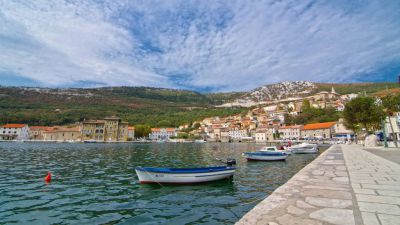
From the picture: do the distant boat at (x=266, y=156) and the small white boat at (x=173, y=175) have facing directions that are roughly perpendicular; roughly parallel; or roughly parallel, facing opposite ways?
roughly parallel

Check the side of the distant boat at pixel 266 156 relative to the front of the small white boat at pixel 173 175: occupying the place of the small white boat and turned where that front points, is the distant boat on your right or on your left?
on your right

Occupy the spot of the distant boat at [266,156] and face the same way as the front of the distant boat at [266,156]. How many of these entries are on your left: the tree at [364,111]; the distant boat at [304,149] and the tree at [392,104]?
0

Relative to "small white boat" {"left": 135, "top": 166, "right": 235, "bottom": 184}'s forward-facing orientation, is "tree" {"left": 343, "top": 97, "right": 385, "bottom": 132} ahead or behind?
behind

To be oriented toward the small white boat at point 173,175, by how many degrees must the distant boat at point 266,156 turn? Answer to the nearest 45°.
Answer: approximately 90° to its left

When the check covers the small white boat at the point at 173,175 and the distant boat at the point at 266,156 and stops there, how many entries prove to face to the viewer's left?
2

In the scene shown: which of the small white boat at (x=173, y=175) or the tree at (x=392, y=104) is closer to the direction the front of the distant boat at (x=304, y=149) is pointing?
the small white boat

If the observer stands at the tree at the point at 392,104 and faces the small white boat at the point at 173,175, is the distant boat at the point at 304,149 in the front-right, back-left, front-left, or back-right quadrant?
front-right

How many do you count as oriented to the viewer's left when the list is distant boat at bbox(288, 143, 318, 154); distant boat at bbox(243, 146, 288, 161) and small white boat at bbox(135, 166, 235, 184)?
3

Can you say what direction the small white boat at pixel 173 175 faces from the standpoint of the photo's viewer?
facing to the left of the viewer

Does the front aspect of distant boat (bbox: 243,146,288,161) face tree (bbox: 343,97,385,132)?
no

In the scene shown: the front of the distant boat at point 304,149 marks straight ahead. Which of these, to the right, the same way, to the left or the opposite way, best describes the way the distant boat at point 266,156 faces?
the same way

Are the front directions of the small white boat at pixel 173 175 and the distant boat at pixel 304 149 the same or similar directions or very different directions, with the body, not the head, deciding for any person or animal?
same or similar directions

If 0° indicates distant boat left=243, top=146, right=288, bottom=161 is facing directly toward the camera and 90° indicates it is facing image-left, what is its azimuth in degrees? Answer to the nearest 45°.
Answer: approximately 90°

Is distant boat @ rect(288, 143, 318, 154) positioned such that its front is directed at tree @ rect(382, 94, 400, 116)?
no

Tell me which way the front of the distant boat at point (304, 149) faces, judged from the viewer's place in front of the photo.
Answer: facing to the left of the viewer
